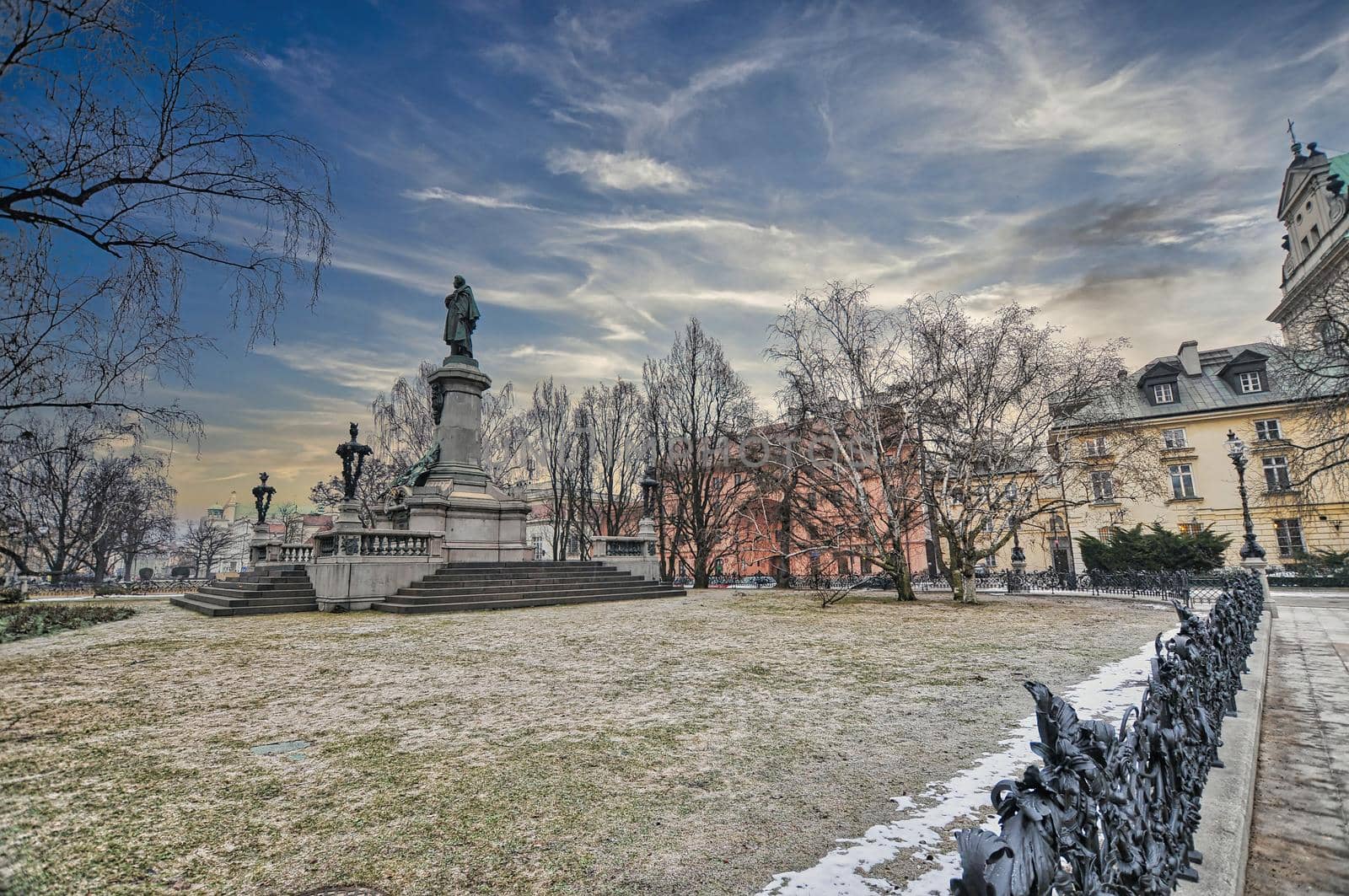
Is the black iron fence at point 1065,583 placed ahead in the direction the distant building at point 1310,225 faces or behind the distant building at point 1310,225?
ahead

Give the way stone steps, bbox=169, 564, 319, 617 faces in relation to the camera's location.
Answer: facing the viewer and to the left of the viewer

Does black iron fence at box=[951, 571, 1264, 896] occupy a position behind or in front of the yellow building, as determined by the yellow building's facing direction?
in front

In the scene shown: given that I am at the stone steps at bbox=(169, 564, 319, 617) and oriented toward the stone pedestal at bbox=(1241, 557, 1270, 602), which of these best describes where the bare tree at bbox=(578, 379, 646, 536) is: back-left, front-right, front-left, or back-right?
front-left

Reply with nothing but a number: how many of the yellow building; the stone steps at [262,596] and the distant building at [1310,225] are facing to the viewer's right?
0

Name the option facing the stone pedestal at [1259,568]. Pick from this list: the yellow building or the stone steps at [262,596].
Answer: the yellow building

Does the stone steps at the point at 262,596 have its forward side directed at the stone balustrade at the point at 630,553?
no

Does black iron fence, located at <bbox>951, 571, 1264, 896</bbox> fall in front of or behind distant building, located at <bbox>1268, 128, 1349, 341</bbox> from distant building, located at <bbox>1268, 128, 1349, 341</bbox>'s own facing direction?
in front

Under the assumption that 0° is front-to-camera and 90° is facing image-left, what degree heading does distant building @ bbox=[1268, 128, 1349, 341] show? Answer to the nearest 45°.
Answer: approximately 45°

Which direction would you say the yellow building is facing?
toward the camera

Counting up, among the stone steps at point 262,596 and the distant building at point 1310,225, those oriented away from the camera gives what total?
0

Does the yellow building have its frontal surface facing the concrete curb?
yes

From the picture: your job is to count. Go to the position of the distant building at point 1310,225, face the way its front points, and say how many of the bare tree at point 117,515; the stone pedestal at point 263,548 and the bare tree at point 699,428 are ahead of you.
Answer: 3

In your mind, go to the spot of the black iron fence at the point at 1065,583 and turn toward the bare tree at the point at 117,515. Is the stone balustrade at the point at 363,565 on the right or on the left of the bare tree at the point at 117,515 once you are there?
left
